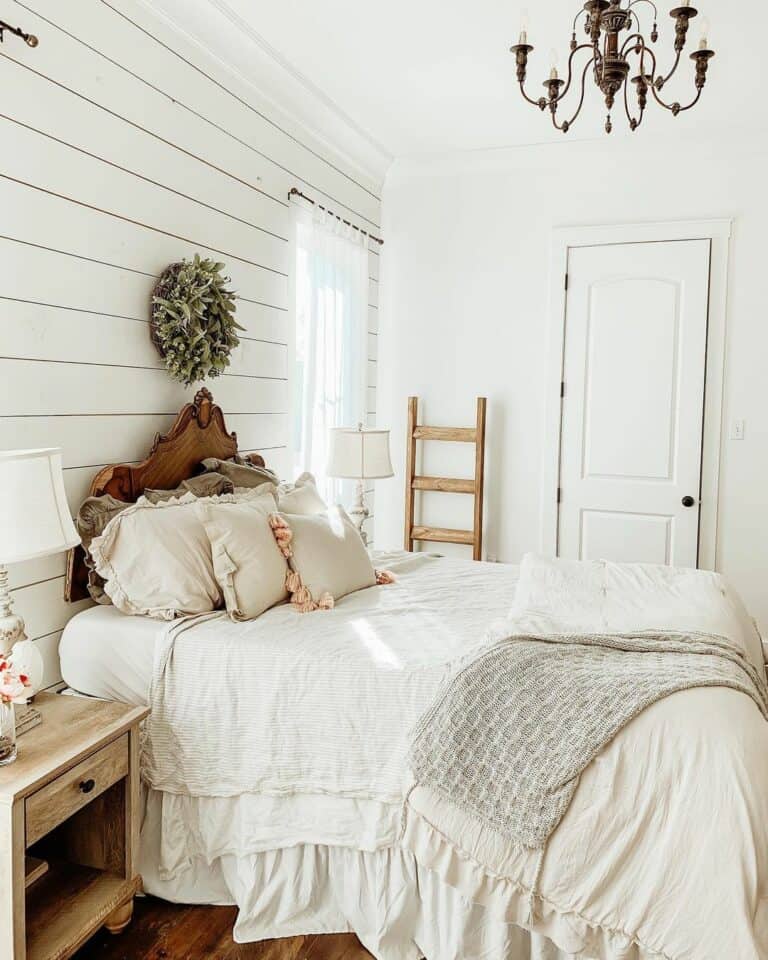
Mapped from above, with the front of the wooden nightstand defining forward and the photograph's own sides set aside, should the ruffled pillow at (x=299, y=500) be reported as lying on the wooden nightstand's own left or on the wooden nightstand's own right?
on the wooden nightstand's own left

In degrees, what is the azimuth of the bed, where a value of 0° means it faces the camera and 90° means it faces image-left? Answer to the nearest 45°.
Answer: approximately 315°

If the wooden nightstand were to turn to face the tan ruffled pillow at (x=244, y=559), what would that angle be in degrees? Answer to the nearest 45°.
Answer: approximately 90° to its left

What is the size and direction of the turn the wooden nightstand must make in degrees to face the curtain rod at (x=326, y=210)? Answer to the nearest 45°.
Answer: approximately 90° to its left

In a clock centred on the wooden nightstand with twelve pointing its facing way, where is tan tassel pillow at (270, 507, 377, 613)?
The tan tassel pillow is roughly at 9 o'clock from the wooden nightstand.

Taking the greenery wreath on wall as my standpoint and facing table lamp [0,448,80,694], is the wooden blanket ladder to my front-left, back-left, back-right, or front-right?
back-left

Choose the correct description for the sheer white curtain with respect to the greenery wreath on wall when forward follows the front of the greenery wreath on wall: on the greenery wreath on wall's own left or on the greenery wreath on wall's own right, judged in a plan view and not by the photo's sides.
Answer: on the greenery wreath on wall's own left

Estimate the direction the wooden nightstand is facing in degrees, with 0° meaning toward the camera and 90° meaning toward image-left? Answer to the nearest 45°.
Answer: approximately 315°

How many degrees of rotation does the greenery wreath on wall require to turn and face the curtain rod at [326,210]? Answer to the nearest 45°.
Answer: approximately 90° to its left
